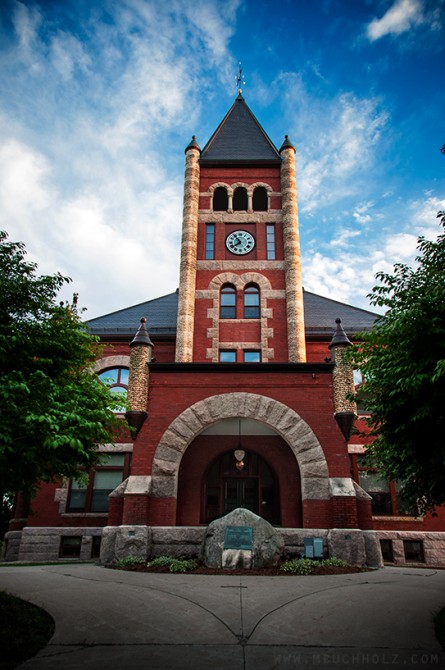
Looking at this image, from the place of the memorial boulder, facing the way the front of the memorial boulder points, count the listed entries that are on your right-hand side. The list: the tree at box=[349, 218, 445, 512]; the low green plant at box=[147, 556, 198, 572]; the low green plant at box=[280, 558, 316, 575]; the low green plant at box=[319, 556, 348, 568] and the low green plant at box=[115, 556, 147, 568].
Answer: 2

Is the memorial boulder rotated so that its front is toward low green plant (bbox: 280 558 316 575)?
no

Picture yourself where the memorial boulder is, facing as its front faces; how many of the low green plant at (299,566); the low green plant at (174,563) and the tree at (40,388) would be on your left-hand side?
1

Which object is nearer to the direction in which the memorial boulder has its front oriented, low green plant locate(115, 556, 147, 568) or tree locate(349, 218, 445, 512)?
the tree

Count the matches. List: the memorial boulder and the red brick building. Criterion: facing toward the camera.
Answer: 2

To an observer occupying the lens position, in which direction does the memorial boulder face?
facing the viewer

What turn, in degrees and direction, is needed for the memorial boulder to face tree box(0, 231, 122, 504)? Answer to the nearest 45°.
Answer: approximately 45° to its right

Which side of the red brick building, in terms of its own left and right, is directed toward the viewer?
front

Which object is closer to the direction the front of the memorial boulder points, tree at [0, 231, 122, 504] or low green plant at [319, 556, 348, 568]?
the tree

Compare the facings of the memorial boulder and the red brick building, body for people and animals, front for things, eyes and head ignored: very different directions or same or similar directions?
same or similar directions

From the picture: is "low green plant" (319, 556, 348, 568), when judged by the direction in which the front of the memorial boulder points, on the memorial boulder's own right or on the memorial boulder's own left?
on the memorial boulder's own left

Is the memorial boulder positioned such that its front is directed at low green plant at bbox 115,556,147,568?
no

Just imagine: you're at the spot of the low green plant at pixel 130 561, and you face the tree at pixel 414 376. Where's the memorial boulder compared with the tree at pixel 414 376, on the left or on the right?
left
